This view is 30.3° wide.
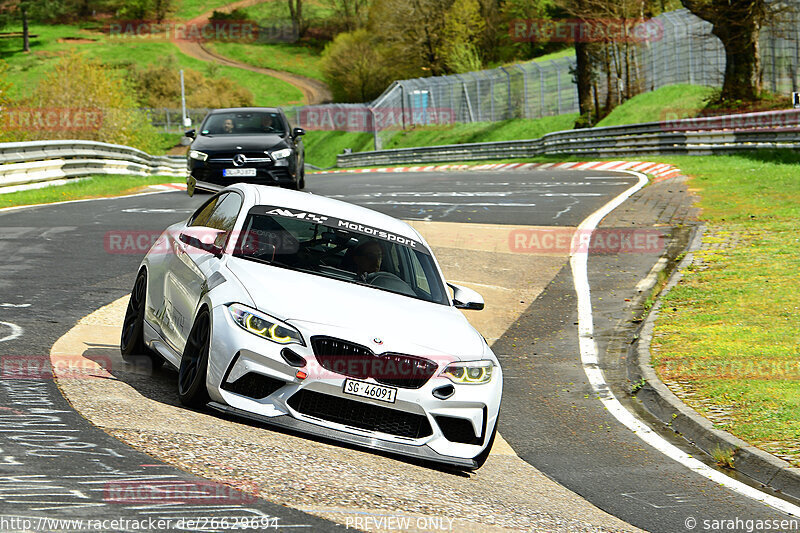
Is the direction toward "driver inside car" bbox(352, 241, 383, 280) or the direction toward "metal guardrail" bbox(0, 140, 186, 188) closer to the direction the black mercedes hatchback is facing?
the driver inside car

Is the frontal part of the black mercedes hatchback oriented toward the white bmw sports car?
yes

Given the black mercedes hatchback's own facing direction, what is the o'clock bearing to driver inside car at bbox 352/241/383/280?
The driver inside car is roughly at 12 o'clock from the black mercedes hatchback.

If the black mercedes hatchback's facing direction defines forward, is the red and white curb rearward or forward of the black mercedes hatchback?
rearward

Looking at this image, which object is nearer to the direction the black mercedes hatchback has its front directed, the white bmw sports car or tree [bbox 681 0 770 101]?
the white bmw sports car

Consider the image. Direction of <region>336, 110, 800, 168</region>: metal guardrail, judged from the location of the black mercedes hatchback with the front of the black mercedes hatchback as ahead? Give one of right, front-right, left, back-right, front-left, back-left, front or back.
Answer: back-left

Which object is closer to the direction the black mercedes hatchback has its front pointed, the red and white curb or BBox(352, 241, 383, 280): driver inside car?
the driver inside car

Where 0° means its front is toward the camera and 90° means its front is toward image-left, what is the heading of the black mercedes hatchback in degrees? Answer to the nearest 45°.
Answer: approximately 0°

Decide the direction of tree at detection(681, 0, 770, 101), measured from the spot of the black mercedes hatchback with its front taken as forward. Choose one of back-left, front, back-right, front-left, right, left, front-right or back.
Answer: back-left
